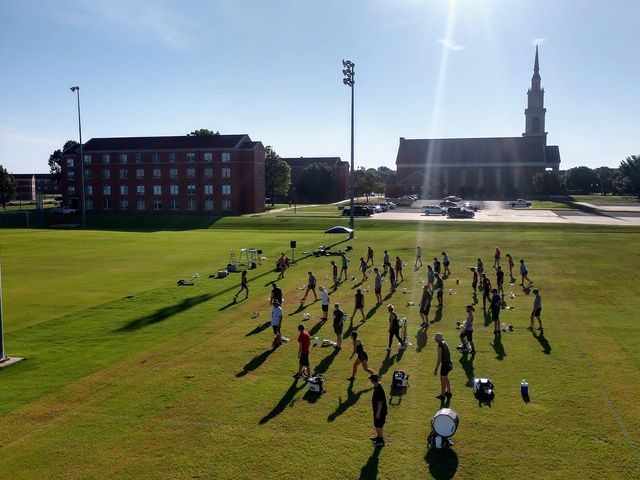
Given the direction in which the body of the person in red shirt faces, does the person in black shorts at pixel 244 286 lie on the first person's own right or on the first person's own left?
on the first person's own right

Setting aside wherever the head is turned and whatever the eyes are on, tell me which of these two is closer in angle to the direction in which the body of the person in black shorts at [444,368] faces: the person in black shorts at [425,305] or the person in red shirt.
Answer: the person in red shirt

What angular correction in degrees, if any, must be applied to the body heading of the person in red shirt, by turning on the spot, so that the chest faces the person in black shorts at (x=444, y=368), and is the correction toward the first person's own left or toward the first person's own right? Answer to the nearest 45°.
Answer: approximately 135° to the first person's own left
